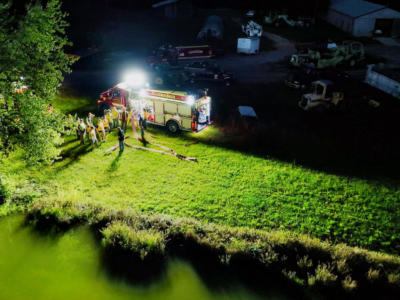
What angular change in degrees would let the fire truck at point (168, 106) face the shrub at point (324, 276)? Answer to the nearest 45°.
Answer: approximately 135° to its left

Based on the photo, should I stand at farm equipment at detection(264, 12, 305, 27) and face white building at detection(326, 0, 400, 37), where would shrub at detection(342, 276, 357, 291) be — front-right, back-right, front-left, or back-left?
front-right

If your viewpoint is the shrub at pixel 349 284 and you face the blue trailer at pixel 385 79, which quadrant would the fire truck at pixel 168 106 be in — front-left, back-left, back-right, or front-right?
front-left

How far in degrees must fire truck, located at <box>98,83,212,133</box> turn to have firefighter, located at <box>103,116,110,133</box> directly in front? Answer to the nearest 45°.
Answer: approximately 45° to its left

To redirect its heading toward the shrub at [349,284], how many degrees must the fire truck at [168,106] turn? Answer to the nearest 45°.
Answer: approximately 135° to its left

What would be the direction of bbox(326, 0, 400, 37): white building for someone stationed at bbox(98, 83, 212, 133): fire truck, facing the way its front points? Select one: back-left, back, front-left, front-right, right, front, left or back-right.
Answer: right

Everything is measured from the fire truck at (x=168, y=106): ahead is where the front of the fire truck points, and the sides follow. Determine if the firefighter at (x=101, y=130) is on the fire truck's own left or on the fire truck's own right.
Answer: on the fire truck's own left

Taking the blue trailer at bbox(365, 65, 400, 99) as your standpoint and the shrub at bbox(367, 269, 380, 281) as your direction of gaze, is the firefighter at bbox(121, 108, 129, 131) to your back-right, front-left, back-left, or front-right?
front-right

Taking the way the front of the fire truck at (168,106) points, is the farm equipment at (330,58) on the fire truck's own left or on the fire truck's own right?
on the fire truck's own right

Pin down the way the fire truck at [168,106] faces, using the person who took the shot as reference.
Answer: facing away from the viewer and to the left of the viewer

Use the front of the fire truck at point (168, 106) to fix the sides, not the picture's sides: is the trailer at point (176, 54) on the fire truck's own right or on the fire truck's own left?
on the fire truck's own right
